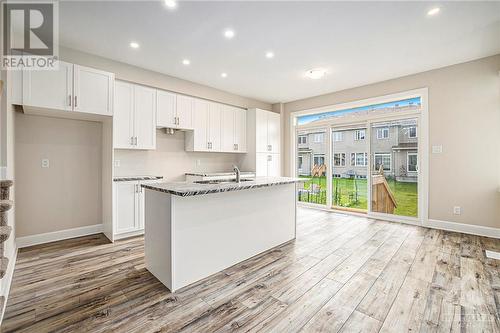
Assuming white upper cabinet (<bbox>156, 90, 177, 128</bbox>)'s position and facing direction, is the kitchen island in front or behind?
in front

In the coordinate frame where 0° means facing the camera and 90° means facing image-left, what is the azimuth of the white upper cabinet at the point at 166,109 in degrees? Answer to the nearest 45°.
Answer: approximately 315°

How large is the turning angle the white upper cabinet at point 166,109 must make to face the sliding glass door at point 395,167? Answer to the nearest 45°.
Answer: approximately 45° to its left

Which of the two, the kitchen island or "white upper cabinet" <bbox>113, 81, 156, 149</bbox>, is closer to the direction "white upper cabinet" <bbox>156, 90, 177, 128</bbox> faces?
the kitchen island

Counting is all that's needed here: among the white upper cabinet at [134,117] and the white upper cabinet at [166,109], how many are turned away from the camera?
0

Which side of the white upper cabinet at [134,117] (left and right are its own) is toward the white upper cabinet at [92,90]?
right

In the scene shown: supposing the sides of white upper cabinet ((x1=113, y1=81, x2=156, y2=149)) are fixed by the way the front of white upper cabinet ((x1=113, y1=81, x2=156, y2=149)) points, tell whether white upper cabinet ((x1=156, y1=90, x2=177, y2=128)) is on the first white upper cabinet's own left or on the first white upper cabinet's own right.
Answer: on the first white upper cabinet's own left

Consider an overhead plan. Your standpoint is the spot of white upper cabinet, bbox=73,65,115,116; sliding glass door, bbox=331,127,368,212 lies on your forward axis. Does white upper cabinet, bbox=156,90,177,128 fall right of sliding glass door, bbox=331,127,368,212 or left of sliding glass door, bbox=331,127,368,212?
left

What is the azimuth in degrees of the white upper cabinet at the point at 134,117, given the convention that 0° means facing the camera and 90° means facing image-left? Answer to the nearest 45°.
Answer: approximately 315°
